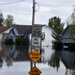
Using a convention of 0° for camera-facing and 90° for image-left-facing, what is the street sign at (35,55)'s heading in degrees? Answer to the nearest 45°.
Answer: approximately 0°
